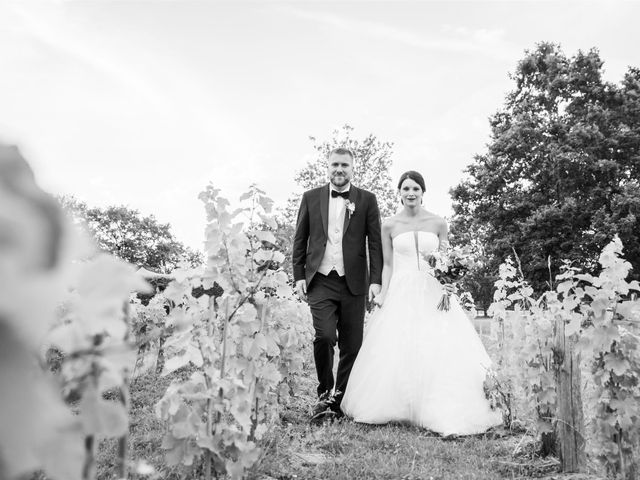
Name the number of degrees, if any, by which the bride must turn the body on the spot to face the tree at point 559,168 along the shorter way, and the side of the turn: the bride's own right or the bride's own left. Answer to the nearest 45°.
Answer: approximately 180°

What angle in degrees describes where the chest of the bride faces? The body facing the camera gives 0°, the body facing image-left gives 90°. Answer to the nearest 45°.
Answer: approximately 0°

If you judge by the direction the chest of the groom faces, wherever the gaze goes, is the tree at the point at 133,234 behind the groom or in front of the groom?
behind

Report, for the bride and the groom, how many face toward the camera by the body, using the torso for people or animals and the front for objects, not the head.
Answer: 2

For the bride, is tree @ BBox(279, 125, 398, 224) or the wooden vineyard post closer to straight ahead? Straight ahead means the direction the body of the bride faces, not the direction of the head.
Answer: the wooden vineyard post

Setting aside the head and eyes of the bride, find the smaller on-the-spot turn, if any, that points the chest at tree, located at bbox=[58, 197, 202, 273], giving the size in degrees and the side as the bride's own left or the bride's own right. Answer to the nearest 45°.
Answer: approximately 135° to the bride's own right

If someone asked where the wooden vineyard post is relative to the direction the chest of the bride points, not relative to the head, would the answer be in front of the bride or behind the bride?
in front

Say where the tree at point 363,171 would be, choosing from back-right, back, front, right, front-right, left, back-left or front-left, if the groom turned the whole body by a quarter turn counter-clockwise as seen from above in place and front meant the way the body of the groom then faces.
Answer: left
